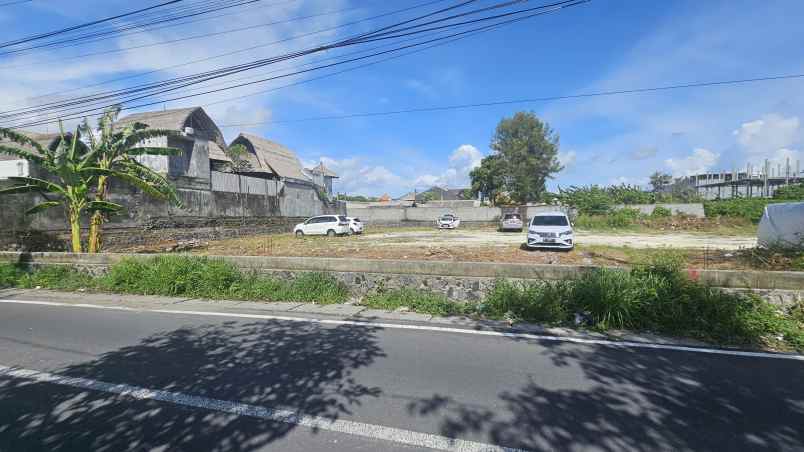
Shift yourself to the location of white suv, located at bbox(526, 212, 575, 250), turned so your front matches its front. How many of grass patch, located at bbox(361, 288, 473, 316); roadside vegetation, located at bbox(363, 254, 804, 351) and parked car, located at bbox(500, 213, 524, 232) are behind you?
1

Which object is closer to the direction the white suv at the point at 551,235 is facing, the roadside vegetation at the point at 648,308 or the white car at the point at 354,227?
the roadside vegetation

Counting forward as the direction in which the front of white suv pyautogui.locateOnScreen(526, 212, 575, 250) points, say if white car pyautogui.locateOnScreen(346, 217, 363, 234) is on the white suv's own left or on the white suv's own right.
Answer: on the white suv's own right

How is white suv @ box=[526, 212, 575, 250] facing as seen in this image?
toward the camera

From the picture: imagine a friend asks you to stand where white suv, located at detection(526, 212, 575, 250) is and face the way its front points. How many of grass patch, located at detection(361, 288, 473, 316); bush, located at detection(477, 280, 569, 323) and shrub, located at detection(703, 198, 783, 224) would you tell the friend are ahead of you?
2

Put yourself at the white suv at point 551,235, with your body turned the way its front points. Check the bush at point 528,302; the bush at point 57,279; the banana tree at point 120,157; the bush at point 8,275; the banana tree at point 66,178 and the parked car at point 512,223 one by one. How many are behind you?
1

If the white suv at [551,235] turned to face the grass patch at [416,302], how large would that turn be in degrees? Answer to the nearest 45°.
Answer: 0° — it already faces it

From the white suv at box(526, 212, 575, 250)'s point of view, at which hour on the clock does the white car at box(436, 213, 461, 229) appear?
The white car is roughly at 5 o'clock from the white suv.

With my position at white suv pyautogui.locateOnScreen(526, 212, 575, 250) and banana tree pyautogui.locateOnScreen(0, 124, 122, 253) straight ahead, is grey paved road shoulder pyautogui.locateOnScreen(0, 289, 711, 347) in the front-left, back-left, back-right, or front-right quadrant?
front-left

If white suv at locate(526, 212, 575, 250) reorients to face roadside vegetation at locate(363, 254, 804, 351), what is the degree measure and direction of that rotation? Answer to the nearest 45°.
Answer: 0° — it already faces it

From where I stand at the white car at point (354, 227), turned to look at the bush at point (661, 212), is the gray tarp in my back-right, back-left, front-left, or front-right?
front-right
